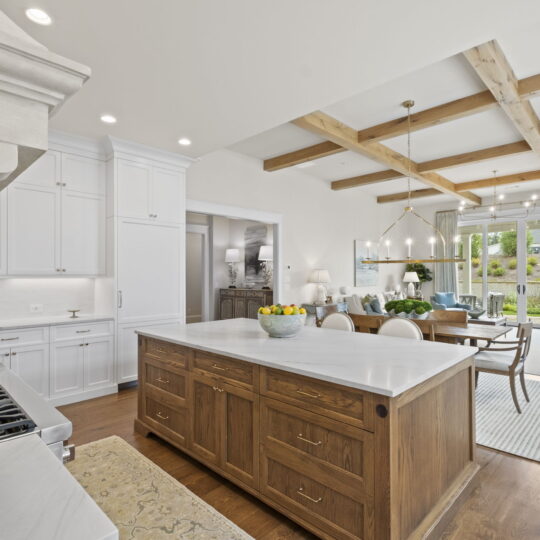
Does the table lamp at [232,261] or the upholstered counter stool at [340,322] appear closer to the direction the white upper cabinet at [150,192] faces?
the upholstered counter stool

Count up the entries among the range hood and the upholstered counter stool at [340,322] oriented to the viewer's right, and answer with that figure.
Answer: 1

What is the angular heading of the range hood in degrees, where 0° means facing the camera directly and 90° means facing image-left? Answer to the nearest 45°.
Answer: approximately 270°

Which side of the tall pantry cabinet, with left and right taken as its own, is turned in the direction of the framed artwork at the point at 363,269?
left

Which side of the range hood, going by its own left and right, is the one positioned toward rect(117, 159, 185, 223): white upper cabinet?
left

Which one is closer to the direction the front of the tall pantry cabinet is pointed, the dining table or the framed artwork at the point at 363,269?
the dining table

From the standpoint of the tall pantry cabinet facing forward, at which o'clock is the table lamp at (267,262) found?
The table lamp is roughly at 9 o'clock from the tall pantry cabinet.

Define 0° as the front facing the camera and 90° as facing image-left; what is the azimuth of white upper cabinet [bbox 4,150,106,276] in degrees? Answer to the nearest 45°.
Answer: approximately 315°

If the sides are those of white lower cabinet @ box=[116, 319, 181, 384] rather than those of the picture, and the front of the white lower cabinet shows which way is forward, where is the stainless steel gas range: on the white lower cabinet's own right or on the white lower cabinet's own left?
on the white lower cabinet's own right
